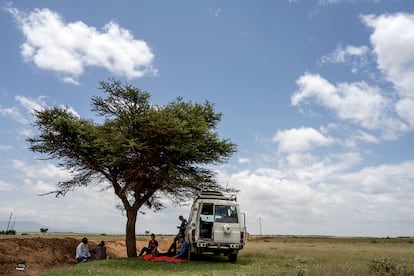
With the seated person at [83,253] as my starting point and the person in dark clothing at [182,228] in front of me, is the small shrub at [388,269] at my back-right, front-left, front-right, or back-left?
front-right

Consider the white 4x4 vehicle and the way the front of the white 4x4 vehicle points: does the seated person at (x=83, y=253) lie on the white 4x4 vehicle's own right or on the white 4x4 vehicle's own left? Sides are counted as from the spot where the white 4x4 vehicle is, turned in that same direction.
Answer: on the white 4x4 vehicle's own left

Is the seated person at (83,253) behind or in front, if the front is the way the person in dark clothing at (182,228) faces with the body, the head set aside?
in front

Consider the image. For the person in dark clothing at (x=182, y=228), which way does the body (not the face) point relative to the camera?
to the viewer's left

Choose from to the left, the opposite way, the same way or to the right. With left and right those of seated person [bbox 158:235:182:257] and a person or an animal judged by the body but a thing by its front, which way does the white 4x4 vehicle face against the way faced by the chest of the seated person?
to the right

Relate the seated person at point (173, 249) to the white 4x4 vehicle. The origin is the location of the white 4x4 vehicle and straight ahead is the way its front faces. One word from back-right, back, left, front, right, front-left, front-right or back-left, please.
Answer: back-left

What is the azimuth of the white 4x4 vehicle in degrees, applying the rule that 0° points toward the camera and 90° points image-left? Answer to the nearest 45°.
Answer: approximately 180°
